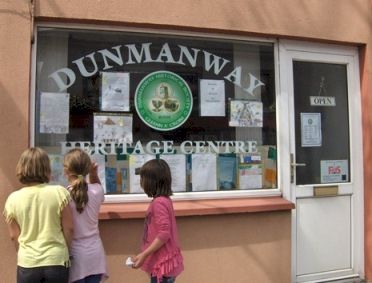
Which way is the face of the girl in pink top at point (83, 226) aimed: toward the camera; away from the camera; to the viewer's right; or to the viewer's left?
away from the camera

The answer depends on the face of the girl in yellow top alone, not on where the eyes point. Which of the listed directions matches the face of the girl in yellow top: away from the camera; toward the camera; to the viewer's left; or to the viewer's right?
away from the camera

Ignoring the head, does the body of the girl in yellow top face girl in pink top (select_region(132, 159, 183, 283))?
no

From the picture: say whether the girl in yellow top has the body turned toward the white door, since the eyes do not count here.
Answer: no

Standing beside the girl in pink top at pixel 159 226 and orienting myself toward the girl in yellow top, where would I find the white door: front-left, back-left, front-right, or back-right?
back-right

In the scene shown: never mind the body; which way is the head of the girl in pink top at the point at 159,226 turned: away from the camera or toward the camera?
away from the camera

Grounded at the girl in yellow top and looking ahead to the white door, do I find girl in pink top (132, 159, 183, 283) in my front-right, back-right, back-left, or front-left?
front-right

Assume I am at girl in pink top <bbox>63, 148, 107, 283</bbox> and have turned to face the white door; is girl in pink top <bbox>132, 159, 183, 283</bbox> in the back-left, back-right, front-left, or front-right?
front-right

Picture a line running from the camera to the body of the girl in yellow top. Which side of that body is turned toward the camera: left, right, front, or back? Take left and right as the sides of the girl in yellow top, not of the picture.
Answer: back
